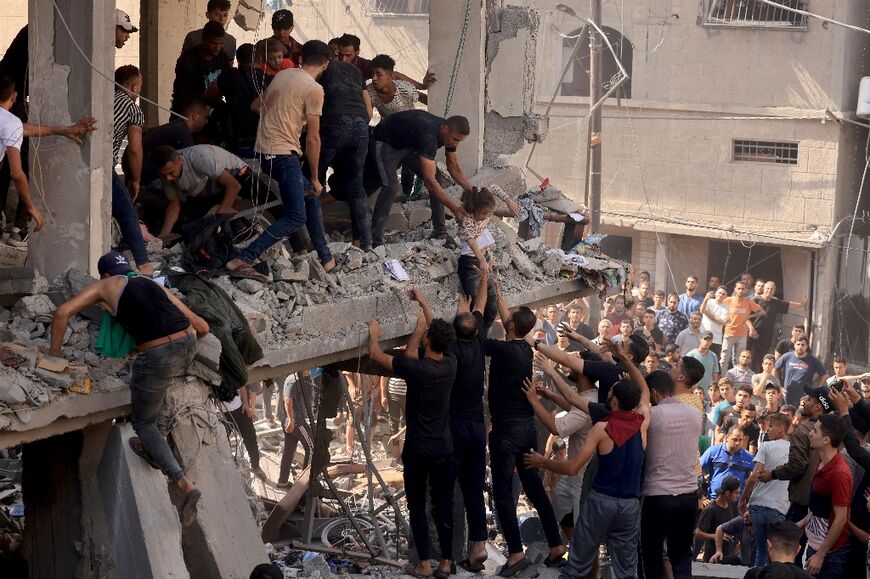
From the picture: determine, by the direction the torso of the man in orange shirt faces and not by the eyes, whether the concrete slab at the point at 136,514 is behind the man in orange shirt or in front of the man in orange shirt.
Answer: in front

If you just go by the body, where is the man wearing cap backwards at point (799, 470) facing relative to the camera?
to the viewer's left

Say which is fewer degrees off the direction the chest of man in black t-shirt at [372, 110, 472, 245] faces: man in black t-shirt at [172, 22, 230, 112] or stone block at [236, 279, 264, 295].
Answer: the stone block

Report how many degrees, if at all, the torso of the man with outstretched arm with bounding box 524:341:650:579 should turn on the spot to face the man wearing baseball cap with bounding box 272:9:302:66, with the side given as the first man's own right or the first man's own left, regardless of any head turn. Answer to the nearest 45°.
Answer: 0° — they already face them

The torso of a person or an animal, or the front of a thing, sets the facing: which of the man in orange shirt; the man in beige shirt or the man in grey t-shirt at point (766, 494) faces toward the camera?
the man in orange shirt

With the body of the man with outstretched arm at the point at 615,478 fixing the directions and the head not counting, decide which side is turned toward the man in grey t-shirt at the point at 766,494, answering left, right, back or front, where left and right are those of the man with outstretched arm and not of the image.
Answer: right

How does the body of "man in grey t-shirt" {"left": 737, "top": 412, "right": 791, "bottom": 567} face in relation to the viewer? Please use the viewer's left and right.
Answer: facing away from the viewer and to the left of the viewer

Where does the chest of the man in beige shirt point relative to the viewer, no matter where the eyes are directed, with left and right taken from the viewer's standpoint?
facing away from the viewer and to the right of the viewer

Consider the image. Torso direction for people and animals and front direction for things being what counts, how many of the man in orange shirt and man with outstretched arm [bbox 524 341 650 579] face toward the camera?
1

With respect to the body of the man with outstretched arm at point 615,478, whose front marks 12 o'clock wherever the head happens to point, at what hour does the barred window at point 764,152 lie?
The barred window is roughly at 2 o'clock from the man with outstretched arm.

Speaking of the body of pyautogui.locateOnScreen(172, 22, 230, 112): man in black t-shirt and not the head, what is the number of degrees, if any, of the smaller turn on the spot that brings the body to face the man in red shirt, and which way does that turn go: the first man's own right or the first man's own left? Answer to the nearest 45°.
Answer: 0° — they already face them

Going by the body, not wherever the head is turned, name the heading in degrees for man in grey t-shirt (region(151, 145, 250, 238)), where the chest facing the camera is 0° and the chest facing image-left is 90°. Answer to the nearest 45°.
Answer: approximately 45°

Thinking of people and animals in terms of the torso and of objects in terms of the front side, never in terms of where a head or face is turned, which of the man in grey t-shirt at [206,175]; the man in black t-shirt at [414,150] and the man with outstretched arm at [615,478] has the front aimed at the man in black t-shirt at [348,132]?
the man with outstretched arm

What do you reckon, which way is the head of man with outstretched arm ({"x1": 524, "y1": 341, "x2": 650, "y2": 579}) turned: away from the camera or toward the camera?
away from the camera

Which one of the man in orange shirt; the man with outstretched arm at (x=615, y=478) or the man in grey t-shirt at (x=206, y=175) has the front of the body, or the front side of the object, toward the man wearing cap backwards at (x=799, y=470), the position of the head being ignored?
the man in orange shirt

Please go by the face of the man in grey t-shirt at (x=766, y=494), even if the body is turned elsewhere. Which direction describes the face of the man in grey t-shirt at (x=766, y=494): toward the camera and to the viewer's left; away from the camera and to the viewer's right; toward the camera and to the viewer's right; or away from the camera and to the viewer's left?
away from the camera and to the viewer's left

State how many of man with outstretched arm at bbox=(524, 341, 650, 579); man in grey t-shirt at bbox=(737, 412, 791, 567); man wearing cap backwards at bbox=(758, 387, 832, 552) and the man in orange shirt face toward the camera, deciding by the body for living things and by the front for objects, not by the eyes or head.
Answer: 1
